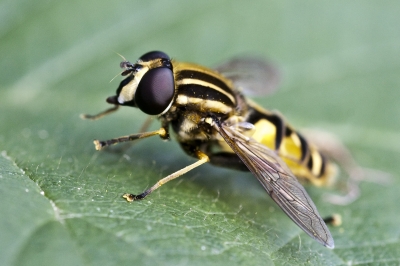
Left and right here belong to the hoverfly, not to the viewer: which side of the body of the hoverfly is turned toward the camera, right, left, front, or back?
left
